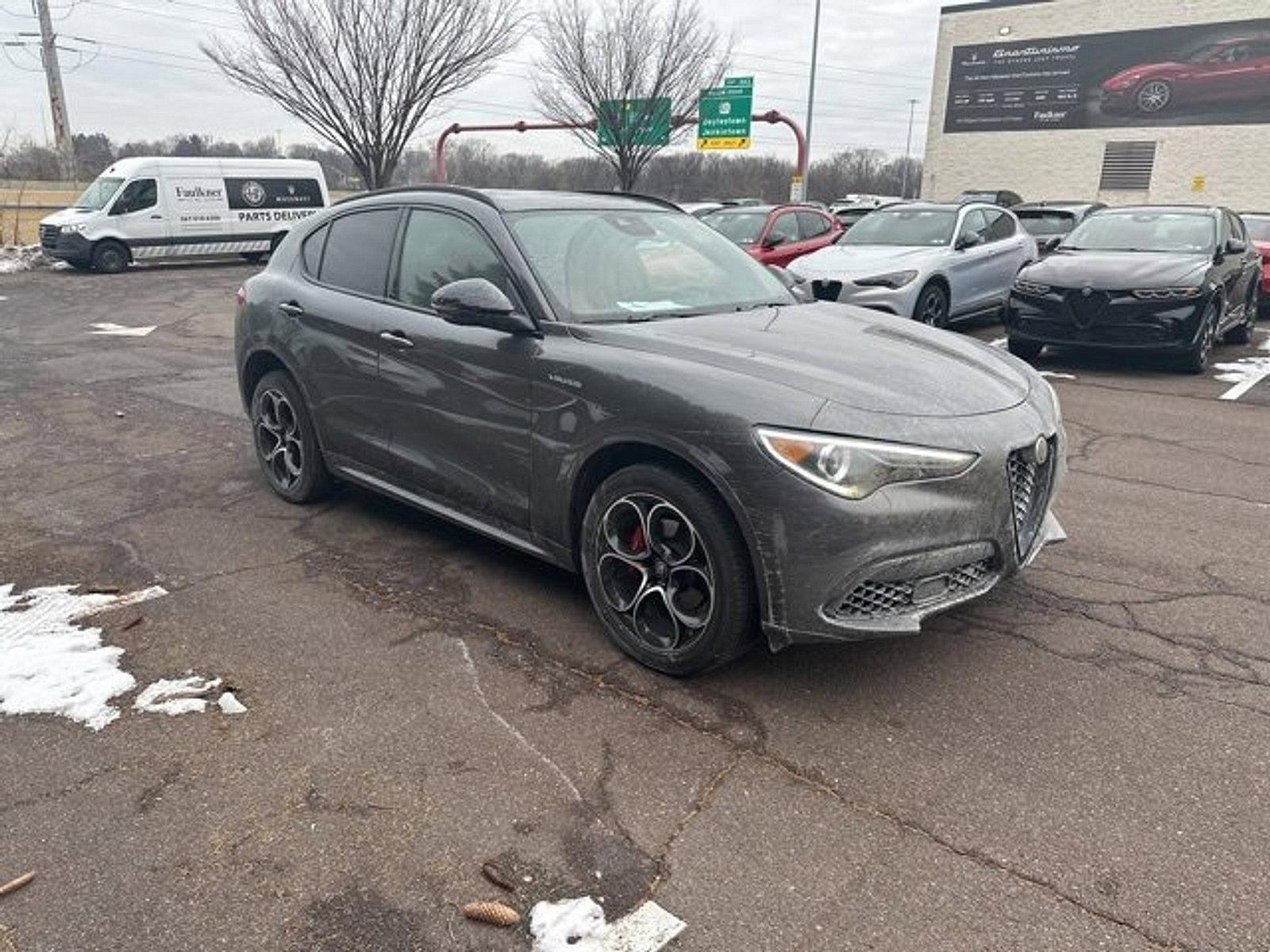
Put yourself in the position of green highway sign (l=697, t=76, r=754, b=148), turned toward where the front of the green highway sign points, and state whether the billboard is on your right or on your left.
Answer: on your left

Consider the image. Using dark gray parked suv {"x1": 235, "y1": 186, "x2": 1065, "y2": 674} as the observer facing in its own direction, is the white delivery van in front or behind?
behind

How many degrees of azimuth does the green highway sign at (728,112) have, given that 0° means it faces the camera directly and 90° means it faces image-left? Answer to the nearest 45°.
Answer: approximately 0°

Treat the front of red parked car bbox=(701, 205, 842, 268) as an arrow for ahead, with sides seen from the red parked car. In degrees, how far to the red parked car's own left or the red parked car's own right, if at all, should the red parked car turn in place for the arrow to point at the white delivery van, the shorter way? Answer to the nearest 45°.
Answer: approximately 90° to the red parked car's own right

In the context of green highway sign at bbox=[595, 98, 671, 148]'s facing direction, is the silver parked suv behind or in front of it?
in front

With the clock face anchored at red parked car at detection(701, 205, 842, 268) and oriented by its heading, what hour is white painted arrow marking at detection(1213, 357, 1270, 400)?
The white painted arrow marking is roughly at 9 o'clock from the red parked car.

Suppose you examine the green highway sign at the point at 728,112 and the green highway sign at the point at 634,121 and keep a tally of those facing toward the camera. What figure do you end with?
2

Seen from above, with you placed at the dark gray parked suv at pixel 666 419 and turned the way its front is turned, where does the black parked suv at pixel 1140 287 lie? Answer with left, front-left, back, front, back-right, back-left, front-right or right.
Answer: left

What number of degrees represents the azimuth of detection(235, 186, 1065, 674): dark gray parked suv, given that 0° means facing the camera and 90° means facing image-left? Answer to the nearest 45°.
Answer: approximately 315°

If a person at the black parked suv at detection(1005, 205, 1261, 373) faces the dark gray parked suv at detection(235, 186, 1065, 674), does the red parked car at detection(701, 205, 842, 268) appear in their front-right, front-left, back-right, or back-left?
back-right

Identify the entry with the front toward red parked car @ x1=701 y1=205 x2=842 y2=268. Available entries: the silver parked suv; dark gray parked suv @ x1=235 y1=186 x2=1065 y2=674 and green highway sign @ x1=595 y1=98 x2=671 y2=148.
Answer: the green highway sign

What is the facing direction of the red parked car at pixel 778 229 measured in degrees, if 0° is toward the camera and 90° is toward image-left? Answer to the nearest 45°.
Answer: approximately 45°

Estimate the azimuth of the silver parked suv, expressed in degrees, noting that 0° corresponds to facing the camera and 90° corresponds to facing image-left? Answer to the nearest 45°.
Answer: approximately 45°

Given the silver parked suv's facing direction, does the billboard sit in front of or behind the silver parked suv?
behind
